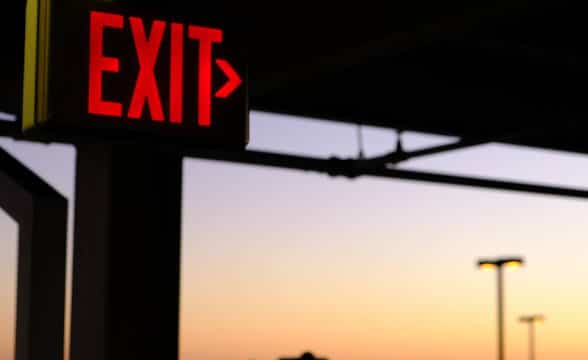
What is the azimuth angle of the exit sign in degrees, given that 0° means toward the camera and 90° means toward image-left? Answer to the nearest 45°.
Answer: approximately 315°
